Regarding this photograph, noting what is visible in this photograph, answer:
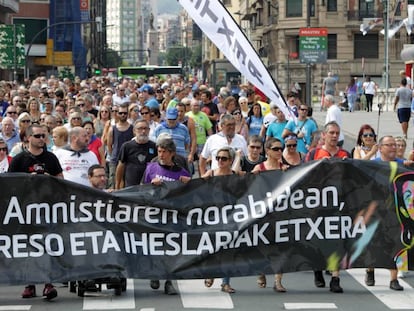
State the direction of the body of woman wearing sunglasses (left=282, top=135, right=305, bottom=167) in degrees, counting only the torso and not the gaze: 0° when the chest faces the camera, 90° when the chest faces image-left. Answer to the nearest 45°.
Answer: approximately 0°

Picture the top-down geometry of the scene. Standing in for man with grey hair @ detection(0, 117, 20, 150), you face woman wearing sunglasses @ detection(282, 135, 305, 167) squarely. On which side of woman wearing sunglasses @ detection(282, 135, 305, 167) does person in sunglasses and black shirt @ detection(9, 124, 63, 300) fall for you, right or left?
right

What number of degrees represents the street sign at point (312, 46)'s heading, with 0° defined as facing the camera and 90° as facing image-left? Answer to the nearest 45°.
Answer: approximately 0°

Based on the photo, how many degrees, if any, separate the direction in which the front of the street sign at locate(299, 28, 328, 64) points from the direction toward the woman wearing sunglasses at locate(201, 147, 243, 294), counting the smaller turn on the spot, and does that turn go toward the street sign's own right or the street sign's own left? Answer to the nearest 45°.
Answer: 0° — it already faces them

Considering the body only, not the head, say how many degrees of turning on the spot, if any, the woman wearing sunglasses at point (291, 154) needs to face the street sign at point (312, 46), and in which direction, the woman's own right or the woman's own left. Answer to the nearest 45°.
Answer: approximately 180°

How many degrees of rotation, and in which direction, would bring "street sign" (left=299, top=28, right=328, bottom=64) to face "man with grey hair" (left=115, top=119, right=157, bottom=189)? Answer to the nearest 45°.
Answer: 0° — it already faces them

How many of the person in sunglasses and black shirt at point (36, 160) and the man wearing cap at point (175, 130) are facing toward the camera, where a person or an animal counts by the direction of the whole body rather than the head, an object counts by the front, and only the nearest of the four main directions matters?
2

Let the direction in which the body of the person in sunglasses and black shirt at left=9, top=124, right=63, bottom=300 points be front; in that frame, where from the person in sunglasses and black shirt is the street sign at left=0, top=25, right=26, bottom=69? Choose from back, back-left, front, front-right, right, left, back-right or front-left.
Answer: back
